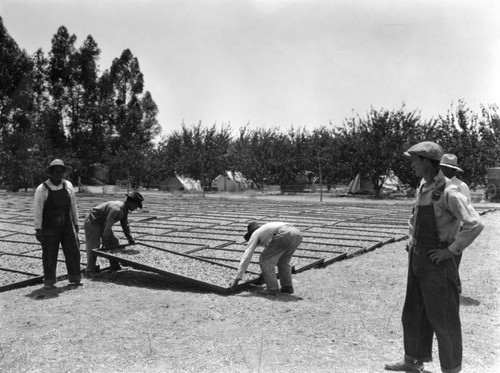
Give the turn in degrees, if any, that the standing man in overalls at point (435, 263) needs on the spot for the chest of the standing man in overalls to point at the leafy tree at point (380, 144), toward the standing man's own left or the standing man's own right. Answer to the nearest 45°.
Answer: approximately 135° to the standing man's own right

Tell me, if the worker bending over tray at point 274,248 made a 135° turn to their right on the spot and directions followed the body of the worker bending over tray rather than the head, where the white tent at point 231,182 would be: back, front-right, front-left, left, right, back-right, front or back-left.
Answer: front-left

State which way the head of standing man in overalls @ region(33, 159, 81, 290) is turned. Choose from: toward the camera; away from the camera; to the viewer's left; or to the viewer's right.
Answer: toward the camera

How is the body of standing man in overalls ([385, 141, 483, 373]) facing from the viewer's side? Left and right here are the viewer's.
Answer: facing the viewer and to the left of the viewer

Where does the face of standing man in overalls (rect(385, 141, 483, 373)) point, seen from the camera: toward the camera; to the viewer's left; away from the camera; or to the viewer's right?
to the viewer's left

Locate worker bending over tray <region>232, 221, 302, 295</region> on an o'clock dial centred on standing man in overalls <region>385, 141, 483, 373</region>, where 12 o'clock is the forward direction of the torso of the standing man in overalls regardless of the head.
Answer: The worker bending over tray is roughly at 3 o'clock from the standing man in overalls.

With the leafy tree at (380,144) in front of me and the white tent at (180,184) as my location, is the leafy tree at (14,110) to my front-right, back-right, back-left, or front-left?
back-right

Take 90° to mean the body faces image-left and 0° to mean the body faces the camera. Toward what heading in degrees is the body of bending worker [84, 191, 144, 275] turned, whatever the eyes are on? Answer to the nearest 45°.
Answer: approximately 270°

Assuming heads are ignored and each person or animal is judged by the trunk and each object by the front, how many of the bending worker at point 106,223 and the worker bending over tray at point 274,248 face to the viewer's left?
1

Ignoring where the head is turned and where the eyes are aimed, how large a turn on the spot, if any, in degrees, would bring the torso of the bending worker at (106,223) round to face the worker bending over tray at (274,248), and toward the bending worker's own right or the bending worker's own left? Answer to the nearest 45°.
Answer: approximately 45° to the bending worker's own right

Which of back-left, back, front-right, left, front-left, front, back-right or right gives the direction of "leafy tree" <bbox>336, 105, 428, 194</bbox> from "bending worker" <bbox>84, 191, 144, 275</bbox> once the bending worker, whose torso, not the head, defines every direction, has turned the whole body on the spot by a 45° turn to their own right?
left

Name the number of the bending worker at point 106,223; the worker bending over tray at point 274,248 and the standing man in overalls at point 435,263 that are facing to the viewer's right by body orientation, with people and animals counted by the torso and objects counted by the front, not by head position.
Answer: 1

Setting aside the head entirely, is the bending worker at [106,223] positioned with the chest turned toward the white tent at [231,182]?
no

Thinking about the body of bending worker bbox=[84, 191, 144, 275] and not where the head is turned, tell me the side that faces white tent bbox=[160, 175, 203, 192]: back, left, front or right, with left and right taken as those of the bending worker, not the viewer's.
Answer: left

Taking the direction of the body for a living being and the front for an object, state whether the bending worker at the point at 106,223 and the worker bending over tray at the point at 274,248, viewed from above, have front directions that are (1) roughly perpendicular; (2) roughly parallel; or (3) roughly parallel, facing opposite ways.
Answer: roughly parallel, facing opposite ways

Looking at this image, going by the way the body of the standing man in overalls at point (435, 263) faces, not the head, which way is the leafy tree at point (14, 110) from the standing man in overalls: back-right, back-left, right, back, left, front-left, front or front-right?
right

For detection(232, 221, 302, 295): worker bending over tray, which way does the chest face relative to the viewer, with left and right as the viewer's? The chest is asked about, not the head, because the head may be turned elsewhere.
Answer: facing to the left of the viewer

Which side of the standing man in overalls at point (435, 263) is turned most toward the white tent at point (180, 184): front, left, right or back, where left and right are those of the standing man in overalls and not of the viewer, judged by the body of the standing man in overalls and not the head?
right

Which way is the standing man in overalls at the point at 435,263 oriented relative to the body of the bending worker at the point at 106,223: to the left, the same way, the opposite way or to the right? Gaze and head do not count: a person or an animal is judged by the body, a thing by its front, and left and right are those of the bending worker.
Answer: the opposite way
